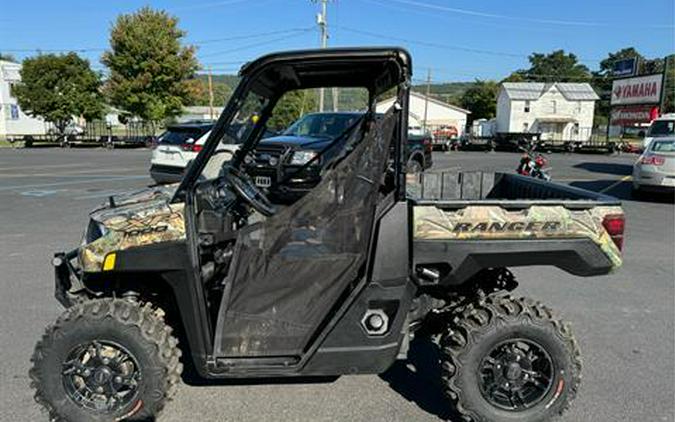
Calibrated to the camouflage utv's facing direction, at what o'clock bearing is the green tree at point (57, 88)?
The green tree is roughly at 2 o'clock from the camouflage utv.

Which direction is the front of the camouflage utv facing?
to the viewer's left

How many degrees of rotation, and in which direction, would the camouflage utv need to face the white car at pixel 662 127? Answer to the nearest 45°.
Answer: approximately 135° to its right

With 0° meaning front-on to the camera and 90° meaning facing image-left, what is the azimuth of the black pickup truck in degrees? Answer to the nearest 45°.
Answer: approximately 45°

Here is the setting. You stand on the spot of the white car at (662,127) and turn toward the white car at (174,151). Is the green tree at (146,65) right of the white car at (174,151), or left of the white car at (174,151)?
right

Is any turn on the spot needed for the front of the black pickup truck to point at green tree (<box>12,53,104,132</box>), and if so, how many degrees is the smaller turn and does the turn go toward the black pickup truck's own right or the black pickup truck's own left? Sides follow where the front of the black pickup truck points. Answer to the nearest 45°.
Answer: approximately 90° to the black pickup truck's own right

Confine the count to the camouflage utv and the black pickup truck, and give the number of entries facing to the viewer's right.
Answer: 0

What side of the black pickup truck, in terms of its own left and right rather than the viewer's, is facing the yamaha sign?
back

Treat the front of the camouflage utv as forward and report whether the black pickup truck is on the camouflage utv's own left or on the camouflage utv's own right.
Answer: on the camouflage utv's own right

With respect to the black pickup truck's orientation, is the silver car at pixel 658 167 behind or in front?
behind

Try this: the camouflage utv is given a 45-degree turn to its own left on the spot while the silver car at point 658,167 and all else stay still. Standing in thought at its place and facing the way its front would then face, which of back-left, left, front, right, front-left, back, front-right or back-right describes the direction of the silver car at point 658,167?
back

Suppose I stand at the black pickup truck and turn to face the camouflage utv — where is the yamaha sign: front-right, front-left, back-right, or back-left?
back-left

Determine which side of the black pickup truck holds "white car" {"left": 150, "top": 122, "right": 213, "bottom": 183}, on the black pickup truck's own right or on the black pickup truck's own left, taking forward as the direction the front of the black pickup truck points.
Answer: on the black pickup truck's own right
